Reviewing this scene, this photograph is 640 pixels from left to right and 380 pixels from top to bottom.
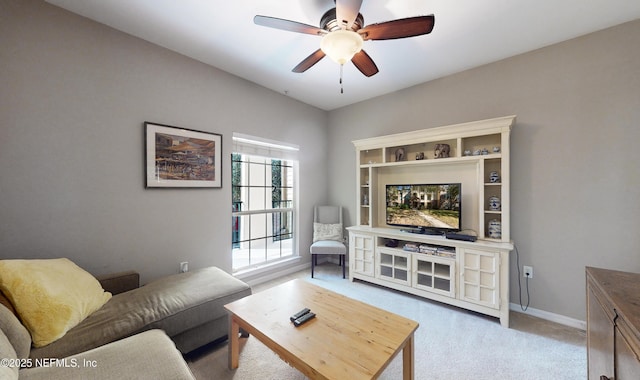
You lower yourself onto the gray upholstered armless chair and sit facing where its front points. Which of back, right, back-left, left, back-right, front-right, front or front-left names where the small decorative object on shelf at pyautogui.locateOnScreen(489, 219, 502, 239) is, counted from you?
front-left

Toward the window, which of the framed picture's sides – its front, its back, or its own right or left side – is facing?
left

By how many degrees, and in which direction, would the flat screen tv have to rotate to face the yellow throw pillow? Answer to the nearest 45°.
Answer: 0° — it already faces it

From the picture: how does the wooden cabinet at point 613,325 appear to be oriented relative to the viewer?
to the viewer's left

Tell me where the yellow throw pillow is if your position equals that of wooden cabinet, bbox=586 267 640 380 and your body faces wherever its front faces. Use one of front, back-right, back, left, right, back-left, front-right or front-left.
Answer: front-left

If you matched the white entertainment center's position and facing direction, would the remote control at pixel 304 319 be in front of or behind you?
in front

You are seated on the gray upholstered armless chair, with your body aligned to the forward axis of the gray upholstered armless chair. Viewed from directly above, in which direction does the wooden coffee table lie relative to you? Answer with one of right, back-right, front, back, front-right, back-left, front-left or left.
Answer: front

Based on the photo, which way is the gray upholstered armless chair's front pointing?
toward the camera

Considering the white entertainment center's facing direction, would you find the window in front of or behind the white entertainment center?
in front

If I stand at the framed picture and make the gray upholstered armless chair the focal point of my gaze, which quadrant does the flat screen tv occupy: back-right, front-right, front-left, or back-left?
front-right

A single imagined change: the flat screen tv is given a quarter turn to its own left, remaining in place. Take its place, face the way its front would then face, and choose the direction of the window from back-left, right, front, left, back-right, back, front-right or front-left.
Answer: back-right

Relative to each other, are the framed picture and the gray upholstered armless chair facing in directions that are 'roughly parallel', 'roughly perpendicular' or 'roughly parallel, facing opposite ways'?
roughly perpendicular

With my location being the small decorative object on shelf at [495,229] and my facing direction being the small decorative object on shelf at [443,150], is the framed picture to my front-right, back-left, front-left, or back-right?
front-left

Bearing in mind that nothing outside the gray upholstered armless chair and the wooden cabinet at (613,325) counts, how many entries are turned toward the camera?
1

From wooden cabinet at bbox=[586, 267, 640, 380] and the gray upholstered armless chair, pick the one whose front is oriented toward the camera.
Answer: the gray upholstered armless chair

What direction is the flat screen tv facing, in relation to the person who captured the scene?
facing the viewer and to the left of the viewer

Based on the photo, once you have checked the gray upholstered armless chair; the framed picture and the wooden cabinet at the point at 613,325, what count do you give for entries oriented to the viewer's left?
1

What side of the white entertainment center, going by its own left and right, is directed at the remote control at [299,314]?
front
